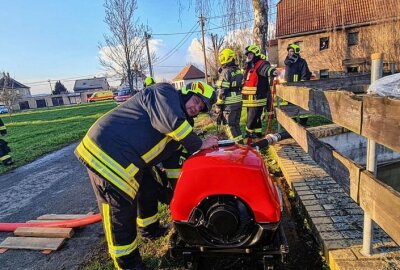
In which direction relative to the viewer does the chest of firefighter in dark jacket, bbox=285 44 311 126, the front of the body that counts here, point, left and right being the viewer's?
facing the viewer and to the left of the viewer

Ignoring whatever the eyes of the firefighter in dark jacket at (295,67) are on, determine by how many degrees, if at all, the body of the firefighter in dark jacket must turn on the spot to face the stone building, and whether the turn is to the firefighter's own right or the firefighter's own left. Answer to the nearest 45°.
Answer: approximately 135° to the firefighter's own right

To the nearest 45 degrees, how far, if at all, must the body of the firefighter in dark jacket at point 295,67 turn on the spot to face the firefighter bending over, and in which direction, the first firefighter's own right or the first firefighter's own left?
approximately 45° to the first firefighter's own left

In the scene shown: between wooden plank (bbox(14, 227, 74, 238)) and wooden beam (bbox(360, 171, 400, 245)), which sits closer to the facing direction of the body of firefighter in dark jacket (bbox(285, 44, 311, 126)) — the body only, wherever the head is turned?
the wooden plank

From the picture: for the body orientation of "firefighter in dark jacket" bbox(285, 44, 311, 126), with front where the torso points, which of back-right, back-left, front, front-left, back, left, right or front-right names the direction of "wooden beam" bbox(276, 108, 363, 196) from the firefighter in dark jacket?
front-left

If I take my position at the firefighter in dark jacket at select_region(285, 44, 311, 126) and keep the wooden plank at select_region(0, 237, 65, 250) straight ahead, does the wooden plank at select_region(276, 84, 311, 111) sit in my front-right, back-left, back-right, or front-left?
front-left

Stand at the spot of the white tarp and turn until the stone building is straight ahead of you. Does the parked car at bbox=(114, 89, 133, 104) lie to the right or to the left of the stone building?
left

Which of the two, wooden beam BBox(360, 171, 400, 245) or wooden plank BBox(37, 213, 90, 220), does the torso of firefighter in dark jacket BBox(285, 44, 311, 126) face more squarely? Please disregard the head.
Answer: the wooden plank

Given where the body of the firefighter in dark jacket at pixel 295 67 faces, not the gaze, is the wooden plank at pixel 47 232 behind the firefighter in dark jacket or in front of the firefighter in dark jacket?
in front

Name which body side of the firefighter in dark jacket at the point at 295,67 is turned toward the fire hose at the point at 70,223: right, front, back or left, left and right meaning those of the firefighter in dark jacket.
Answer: front

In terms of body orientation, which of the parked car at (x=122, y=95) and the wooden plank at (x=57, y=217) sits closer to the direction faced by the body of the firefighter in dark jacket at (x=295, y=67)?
the wooden plank

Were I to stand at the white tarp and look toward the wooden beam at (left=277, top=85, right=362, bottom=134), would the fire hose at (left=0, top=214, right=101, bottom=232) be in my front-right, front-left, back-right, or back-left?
front-left

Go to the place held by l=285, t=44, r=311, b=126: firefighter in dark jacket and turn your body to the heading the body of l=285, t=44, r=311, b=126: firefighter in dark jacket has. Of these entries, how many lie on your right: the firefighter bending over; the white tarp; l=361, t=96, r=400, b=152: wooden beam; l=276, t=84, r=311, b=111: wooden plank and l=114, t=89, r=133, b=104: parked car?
1

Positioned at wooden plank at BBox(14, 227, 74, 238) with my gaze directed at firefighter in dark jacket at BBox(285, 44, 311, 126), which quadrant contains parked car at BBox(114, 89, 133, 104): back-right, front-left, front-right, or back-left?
front-left

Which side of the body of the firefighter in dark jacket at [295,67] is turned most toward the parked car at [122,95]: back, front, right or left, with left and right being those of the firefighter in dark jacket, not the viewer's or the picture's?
right
